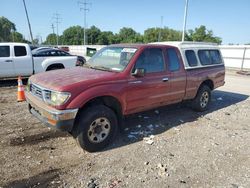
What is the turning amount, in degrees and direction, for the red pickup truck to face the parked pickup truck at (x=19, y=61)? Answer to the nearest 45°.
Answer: approximately 90° to its right

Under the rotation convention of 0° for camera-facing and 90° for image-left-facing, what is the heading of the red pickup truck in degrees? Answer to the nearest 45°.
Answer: approximately 45°
